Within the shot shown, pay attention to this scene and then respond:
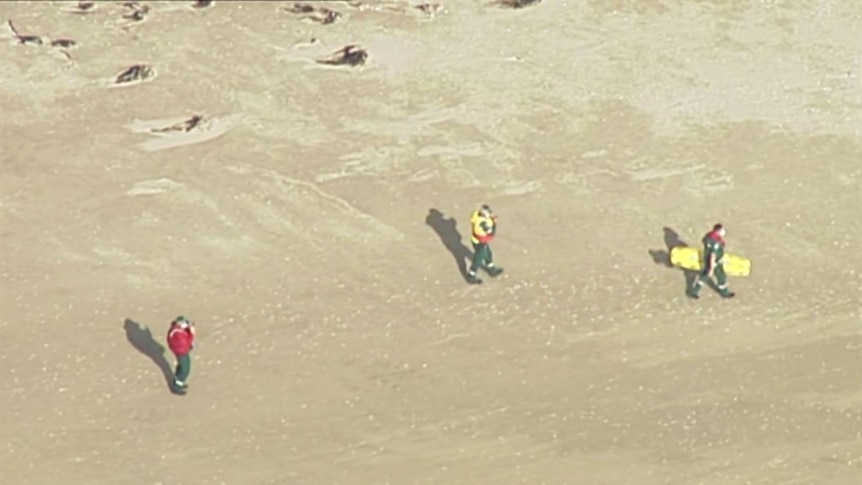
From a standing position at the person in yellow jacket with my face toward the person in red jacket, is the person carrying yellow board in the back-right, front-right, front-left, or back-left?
back-left

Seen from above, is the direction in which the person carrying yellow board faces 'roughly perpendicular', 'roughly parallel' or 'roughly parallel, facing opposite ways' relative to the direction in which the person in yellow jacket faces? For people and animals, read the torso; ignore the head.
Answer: roughly parallel
